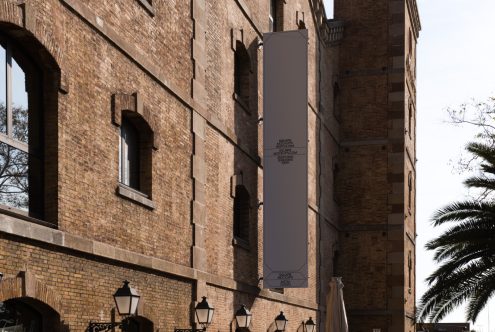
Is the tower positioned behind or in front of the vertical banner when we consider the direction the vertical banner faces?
behind

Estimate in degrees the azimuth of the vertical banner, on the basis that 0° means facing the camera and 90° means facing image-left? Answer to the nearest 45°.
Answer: approximately 0°

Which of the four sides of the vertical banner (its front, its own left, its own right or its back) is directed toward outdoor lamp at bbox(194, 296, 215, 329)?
front

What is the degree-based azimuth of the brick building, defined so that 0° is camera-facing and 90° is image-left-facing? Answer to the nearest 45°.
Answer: approximately 315°

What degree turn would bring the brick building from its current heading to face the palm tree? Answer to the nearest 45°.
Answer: approximately 90° to its left
